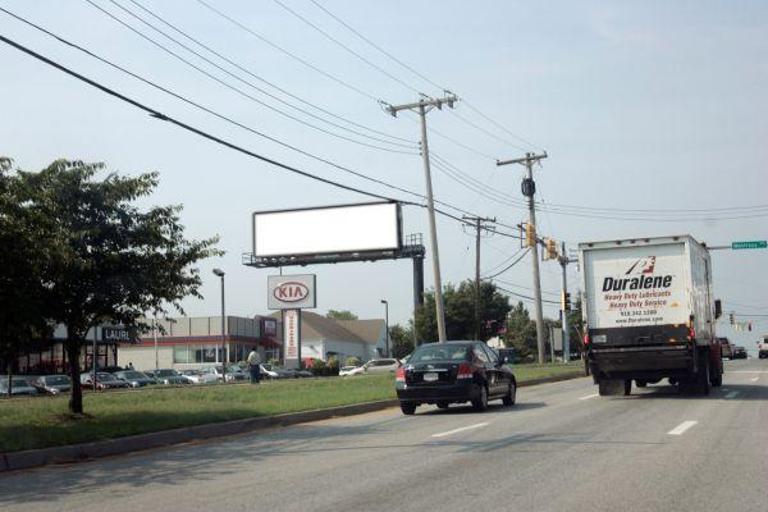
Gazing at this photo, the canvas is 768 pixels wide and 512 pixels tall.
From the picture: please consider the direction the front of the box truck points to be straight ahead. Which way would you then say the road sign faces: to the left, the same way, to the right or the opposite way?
the opposite way

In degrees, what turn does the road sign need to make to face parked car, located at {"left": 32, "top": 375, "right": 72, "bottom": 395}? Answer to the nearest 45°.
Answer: approximately 90° to its right

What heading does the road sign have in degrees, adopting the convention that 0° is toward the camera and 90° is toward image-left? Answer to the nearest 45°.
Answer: approximately 0°

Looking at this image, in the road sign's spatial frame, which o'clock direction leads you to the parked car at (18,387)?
The parked car is roughly at 2 o'clock from the road sign.

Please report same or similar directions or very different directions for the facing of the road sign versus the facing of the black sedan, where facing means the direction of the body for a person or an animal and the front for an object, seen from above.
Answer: very different directions

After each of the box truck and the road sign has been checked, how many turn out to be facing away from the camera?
1

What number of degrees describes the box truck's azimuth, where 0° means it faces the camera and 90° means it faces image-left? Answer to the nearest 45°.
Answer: approximately 180°

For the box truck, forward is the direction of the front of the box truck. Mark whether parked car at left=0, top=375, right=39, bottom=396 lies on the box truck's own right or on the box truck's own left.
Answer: on the box truck's own left

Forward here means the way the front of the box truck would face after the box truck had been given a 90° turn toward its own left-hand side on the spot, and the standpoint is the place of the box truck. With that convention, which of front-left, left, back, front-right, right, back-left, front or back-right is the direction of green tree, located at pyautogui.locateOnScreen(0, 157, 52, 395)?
front-left

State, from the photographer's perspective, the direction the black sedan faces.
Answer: facing away from the viewer and to the right of the viewer

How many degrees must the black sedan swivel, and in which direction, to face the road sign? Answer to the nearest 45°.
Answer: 0° — it already faces it

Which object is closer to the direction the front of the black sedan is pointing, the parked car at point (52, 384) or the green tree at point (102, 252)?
the parked car
